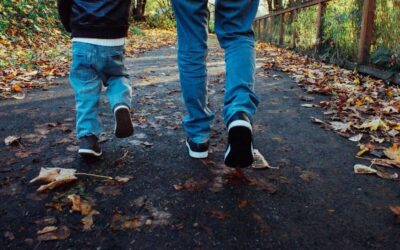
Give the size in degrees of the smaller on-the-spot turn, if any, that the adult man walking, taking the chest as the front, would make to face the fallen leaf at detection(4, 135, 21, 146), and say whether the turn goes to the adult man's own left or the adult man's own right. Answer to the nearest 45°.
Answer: approximately 90° to the adult man's own left

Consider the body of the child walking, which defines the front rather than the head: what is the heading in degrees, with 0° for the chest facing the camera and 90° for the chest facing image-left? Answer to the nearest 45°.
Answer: approximately 180°

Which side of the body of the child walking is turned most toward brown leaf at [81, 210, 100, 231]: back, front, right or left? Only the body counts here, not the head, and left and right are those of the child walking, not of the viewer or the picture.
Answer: back

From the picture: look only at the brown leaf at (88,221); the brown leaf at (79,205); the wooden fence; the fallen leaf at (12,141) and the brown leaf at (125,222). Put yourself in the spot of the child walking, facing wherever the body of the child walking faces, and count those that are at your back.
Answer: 3

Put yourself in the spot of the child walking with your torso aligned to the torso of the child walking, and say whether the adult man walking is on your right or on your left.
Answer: on your right

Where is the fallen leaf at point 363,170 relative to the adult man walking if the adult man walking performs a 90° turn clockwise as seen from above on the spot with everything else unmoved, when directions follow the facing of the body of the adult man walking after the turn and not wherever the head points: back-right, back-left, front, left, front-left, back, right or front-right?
front

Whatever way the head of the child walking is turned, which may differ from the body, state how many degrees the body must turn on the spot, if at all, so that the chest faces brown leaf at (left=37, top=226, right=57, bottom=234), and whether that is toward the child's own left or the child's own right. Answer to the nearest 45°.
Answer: approximately 180°

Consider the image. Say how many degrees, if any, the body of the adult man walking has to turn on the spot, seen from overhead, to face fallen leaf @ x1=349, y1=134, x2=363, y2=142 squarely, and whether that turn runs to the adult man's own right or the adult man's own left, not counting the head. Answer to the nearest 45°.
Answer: approximately 45° to the adult man's own right

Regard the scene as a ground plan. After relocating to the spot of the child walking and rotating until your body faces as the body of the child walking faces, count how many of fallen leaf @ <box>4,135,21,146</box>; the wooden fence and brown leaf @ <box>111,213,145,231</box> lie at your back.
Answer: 1

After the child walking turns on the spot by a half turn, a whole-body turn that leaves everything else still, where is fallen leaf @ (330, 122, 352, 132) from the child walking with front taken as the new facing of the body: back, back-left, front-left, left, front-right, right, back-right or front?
left

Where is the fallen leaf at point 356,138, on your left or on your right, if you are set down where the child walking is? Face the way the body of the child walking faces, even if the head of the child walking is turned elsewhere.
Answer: on your right

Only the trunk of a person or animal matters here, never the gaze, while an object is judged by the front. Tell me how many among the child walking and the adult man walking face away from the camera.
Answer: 2

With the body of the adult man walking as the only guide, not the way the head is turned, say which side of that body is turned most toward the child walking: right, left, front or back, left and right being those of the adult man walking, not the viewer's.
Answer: left

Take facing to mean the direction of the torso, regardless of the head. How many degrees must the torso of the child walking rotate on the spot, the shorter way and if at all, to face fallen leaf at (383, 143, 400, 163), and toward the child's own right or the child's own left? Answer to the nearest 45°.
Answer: approximately 90° to the child's own right

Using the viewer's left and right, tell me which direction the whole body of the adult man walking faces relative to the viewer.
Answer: facing away from the viewer
